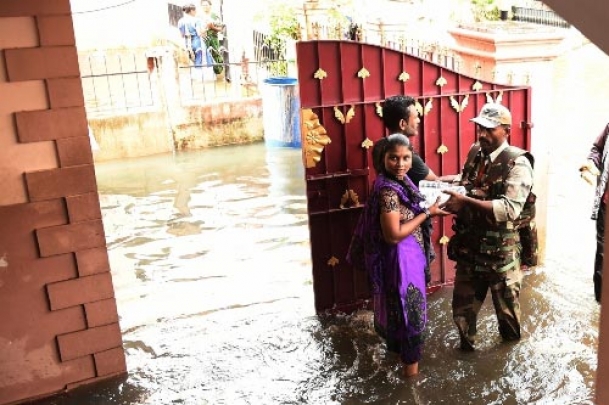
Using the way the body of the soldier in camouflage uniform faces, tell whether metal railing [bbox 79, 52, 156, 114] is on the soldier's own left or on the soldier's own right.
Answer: on the soldier's own right

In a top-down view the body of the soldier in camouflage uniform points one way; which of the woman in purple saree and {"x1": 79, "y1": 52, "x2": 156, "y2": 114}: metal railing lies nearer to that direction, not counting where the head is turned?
the woman in purple saree

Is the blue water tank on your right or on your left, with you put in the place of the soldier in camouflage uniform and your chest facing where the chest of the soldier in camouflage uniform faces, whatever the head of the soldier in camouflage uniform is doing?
on your right

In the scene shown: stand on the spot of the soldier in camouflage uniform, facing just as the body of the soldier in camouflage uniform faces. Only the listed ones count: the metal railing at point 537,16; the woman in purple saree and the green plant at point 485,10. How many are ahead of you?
1

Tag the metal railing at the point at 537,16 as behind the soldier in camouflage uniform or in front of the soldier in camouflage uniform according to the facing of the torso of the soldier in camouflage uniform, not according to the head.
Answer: behind

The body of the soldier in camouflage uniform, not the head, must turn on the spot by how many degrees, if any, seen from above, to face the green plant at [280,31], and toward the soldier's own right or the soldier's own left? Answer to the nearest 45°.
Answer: approximately 90° to the soldier's own right

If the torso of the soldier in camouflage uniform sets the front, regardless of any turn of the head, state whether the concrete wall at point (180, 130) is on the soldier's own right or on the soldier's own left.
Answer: on the soldier's own right

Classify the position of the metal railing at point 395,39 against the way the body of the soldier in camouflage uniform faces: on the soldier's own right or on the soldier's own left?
on the soldier's own right

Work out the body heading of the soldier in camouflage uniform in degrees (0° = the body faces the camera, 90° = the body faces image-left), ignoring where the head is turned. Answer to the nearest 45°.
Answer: approximately 45°

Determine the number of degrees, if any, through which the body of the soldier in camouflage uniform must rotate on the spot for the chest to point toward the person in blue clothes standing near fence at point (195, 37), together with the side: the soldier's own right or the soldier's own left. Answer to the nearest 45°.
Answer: approximately 90° to the soldier's own right

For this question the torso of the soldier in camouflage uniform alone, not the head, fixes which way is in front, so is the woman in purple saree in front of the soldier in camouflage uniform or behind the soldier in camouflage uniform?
in front

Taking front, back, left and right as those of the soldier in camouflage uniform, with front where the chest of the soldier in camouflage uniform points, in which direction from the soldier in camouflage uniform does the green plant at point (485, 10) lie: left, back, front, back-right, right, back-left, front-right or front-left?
back-right
